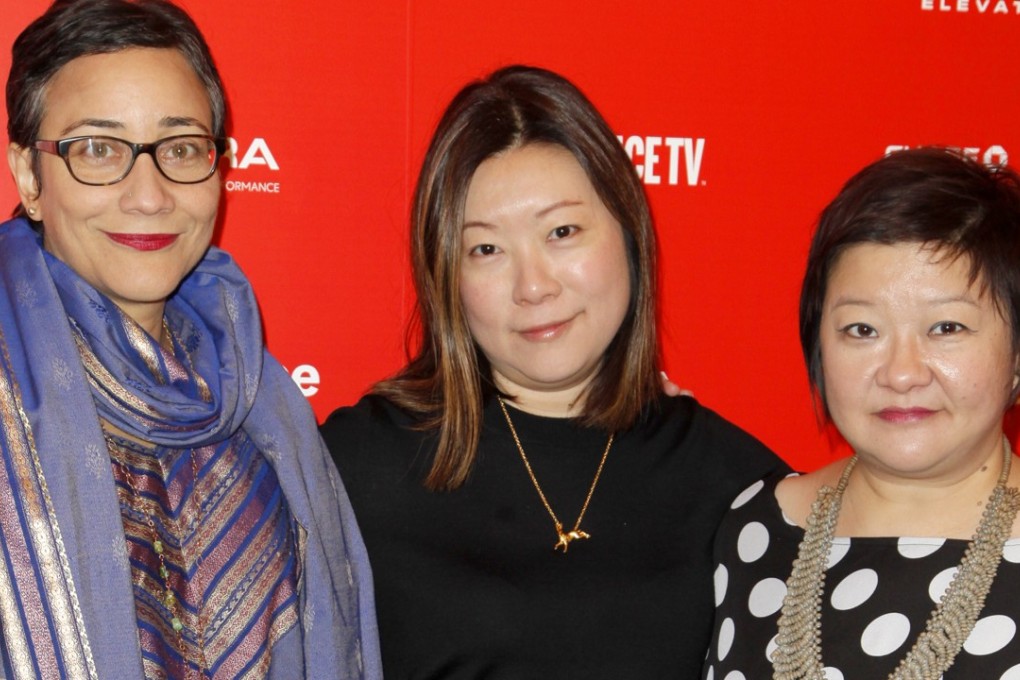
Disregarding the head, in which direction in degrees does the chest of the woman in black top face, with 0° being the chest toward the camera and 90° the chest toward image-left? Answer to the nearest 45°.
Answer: approximately 0°

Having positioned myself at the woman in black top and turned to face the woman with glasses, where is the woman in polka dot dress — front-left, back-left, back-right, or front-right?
back-left

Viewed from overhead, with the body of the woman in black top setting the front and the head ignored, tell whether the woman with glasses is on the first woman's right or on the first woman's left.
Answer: on the first woman's right

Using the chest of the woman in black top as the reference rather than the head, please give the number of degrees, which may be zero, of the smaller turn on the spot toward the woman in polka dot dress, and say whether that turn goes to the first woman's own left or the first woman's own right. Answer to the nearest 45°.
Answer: approximately 45° to the first woman's own left
